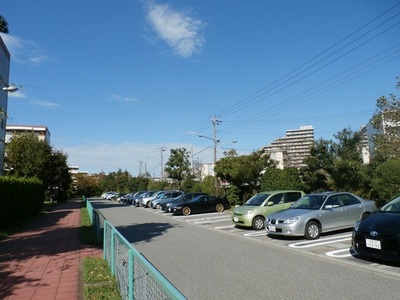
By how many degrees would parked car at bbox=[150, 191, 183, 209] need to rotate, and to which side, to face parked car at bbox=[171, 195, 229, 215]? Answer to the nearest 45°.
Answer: approximately 45° to its left

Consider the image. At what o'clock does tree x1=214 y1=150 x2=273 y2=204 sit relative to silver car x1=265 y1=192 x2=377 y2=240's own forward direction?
The tree is roughly at 4 o'clock from the silver car.

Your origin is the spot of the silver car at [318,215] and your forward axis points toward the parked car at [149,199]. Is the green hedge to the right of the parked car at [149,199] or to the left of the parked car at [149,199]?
left

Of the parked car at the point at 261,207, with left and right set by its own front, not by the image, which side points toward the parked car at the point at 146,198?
right

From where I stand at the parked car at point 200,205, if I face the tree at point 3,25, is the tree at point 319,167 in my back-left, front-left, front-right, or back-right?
back-left

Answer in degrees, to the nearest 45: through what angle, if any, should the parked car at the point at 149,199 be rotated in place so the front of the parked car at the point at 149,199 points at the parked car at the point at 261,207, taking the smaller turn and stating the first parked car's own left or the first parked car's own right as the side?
approximately 45° to the first parked car's own left

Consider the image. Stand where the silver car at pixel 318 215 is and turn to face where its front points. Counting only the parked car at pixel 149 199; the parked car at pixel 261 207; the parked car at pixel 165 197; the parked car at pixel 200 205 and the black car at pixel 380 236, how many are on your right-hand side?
4

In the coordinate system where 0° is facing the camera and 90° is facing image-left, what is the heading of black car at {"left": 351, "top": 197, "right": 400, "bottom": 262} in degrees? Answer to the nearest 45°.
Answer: approximately 45°

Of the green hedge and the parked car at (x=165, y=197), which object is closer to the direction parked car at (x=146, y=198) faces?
the green hedge
